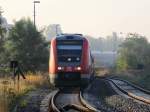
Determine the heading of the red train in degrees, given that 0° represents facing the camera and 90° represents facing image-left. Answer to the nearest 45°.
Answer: approximately 0°
